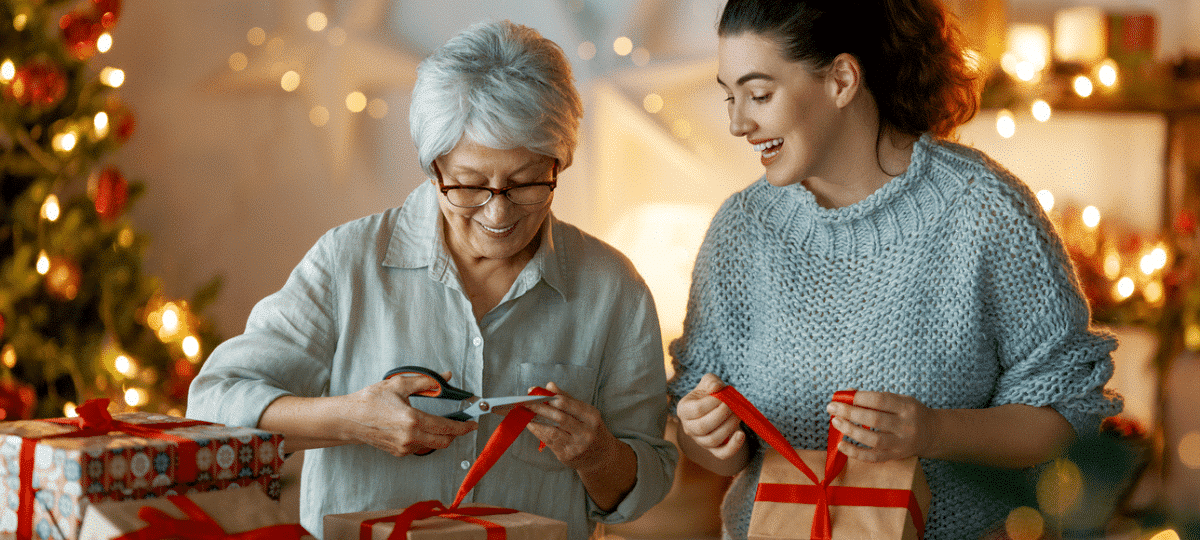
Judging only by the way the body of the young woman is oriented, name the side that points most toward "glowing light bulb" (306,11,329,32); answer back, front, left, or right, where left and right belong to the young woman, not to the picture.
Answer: right

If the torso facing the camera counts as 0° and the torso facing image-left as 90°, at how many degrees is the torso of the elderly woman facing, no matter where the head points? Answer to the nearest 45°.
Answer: approximately 0°

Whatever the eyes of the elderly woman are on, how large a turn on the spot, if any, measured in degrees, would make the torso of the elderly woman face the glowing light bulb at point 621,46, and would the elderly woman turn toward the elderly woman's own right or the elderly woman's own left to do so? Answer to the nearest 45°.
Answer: approximately 180°

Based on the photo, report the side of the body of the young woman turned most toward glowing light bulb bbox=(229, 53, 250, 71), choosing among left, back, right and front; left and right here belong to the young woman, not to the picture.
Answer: right

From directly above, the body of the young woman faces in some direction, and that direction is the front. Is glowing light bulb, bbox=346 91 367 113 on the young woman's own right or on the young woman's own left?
on the young woman's own right

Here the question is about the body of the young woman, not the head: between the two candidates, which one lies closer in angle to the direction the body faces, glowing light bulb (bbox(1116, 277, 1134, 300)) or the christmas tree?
the christmas tree

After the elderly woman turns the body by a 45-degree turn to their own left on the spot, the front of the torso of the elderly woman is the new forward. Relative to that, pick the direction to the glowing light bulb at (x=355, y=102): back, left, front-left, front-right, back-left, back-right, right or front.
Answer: back-left

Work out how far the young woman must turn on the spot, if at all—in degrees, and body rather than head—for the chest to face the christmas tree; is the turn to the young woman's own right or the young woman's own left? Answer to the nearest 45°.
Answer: approximately 45° to the young woman's own right

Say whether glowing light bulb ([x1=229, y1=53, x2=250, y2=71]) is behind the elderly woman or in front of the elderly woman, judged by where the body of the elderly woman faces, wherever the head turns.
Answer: behind

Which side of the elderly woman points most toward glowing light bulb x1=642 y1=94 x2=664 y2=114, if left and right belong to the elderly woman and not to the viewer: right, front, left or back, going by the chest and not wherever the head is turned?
back

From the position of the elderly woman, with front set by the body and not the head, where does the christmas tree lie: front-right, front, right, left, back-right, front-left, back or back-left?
back-right

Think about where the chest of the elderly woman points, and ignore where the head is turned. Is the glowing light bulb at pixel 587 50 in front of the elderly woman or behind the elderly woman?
behind
